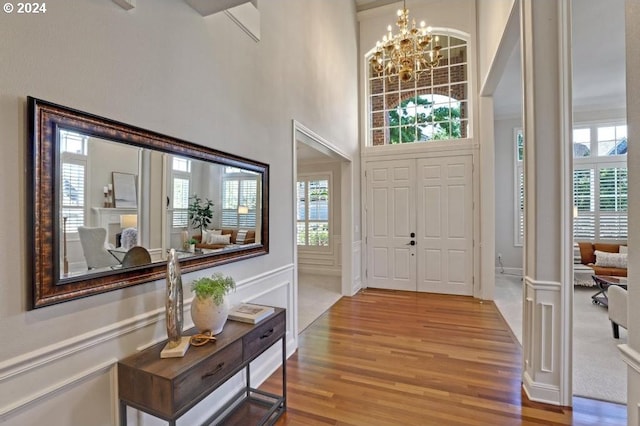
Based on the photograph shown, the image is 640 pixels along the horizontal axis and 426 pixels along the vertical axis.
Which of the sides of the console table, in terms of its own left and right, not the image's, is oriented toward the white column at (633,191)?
front

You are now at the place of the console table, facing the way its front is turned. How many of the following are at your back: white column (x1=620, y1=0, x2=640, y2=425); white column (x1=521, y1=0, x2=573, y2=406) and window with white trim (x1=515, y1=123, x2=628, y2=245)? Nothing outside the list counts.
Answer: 0

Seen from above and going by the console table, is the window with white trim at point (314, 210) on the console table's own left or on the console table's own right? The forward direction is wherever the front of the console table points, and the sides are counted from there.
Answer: on the console table's own left

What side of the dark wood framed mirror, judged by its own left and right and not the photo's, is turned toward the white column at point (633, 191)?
front

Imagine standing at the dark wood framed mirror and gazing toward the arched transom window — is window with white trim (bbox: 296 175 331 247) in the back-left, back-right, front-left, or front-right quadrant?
front-left

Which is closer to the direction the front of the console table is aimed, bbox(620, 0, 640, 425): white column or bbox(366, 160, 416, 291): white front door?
the white column

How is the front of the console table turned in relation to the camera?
facing the viewer and to the right of the viewer

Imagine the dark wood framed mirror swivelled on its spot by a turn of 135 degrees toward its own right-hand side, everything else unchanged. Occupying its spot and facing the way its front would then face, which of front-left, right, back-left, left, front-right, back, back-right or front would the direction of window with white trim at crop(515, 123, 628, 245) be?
back

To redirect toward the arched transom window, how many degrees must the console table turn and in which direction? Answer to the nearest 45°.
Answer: approximately 90° to its left

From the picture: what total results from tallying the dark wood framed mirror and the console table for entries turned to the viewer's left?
0

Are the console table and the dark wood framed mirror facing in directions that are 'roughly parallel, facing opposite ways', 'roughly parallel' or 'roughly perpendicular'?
roughly parallel

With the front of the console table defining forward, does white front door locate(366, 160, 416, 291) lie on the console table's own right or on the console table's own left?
on the console table's own left

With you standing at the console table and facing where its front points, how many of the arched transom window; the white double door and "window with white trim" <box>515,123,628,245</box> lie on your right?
0

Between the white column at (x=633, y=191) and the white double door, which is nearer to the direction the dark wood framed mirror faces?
the white column
